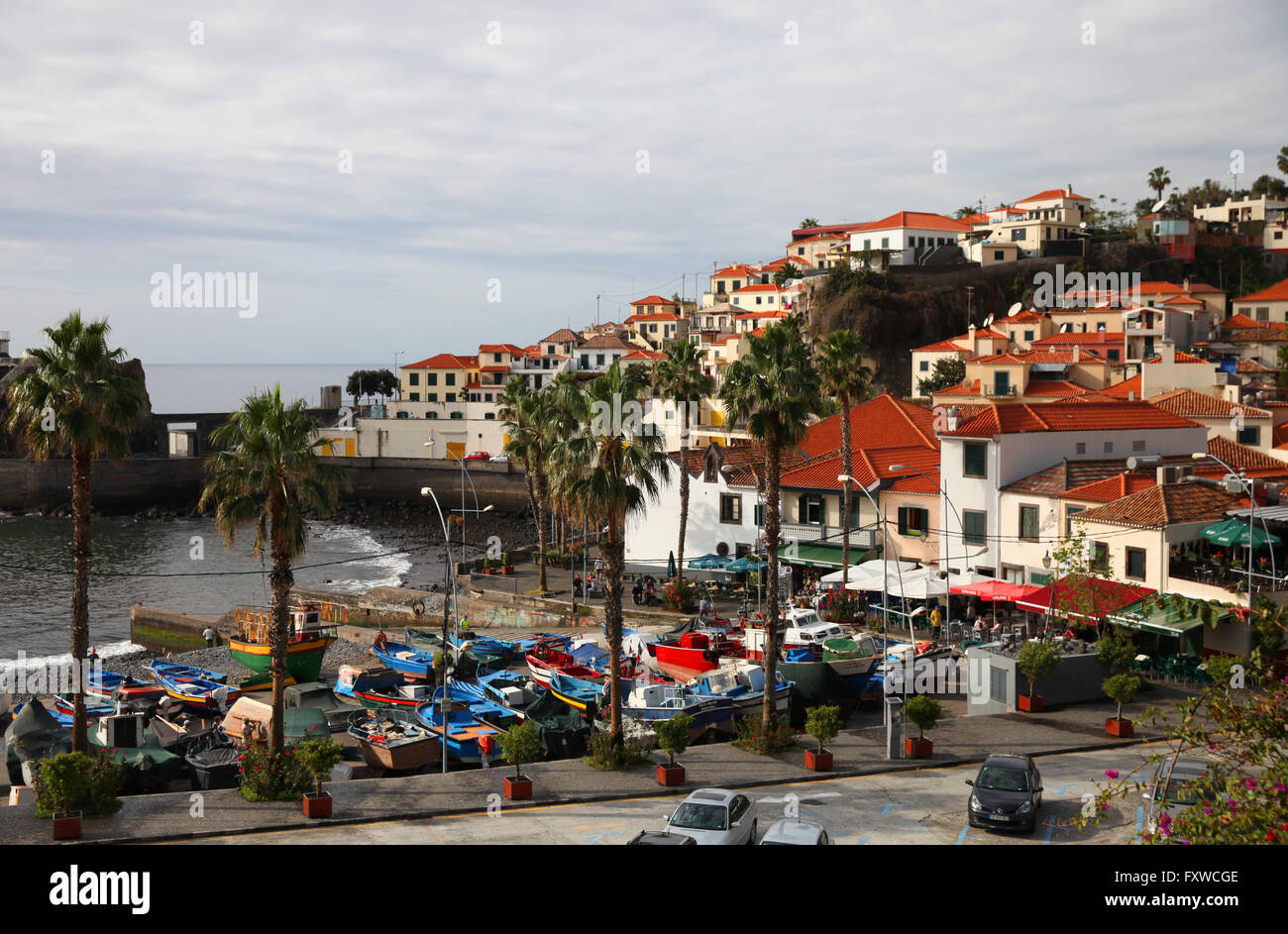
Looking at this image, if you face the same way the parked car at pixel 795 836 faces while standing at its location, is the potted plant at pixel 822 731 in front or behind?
behind

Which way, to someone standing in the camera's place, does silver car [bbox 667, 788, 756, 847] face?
facing the viewer and to the left of the viewer

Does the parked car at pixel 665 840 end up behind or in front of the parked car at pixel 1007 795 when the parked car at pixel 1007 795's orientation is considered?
in front

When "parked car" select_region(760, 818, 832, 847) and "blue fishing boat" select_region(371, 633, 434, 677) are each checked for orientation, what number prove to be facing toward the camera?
1

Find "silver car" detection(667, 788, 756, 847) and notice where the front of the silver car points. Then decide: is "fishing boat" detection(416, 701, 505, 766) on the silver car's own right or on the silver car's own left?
on the silver car's own right

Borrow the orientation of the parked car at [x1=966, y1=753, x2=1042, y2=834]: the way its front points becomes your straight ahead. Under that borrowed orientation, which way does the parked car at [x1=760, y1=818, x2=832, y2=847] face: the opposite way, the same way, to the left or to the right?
the same way

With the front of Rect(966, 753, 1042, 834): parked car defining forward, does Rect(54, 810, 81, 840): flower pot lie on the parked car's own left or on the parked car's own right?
on the parked car's own right

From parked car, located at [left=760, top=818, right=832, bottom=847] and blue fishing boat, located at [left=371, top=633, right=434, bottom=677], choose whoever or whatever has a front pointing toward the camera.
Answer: the parked car

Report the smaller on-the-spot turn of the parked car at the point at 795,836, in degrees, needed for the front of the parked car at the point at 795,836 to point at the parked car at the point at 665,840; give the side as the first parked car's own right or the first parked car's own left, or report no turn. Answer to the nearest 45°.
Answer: approximately 90° to the first parked car's own right

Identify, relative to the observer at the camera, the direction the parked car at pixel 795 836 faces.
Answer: facing the viewer

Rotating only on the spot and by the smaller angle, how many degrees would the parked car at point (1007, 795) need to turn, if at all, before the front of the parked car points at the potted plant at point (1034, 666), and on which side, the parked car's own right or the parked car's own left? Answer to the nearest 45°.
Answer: approximately 180°

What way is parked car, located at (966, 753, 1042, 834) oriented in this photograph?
toward the camera

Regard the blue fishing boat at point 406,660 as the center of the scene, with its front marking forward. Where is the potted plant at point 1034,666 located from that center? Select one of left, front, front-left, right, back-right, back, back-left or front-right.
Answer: back

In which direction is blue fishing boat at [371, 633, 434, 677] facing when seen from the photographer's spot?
facing away from the viewer and to the left of the viewer

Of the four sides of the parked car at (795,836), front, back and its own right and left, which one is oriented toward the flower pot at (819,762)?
back

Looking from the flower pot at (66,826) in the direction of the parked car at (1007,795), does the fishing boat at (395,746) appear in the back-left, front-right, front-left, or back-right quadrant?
front-left
